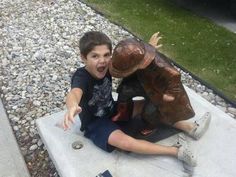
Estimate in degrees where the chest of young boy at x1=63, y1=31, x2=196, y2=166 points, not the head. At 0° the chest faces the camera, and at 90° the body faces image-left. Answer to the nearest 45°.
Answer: approximately 315°

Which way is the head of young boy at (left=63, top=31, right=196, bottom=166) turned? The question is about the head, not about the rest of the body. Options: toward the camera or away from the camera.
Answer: toward the camera

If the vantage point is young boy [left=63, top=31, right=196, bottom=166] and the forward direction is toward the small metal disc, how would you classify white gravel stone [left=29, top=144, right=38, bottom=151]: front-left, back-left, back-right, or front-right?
front-right

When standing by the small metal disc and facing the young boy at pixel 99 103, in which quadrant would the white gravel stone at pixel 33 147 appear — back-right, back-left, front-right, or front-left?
back-left
